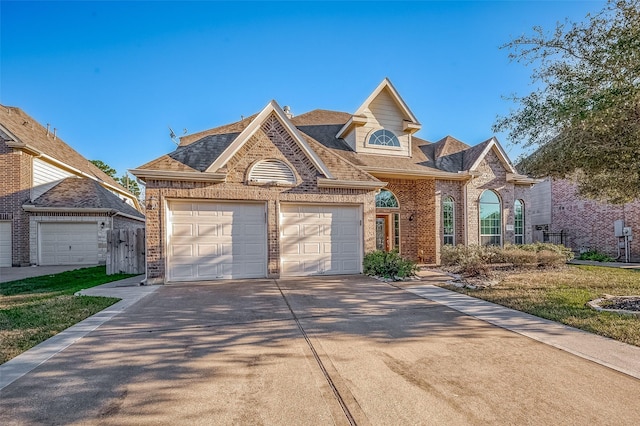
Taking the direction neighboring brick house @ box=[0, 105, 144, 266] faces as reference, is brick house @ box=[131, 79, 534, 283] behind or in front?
in front

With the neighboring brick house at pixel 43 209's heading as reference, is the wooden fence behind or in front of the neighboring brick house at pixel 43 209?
in front

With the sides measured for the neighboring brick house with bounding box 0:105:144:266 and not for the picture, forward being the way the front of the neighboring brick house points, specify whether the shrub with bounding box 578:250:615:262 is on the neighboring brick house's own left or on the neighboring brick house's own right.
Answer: on the neighboring brick house's own left

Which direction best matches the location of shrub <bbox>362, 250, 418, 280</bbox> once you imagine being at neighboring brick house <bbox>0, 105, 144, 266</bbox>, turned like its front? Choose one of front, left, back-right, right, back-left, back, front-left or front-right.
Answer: front-left

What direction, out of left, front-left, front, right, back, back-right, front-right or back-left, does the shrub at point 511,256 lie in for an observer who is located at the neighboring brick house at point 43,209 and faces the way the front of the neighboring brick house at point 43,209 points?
front-left

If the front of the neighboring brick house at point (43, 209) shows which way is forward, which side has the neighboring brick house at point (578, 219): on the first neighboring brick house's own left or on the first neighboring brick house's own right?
on the first neighboring brick house's own left

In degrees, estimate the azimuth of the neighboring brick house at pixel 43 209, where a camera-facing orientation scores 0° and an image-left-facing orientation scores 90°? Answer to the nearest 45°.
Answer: approximately 0°
